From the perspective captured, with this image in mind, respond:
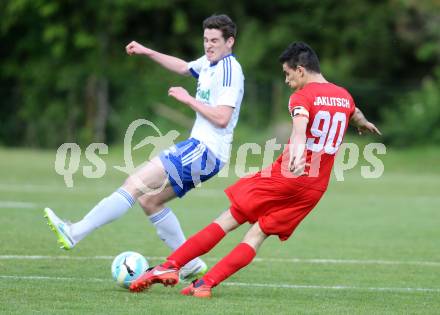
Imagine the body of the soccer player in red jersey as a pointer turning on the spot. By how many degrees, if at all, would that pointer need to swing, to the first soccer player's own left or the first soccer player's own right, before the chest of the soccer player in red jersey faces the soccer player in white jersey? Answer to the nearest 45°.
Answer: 0° — they already face them

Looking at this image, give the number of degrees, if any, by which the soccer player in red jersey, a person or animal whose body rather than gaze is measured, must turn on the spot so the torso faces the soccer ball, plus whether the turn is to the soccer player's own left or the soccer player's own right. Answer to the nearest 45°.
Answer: approximately 45° to the soccer player's own left

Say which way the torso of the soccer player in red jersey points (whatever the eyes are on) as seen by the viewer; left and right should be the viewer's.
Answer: facing away from the viewer and to the left of the viewer
